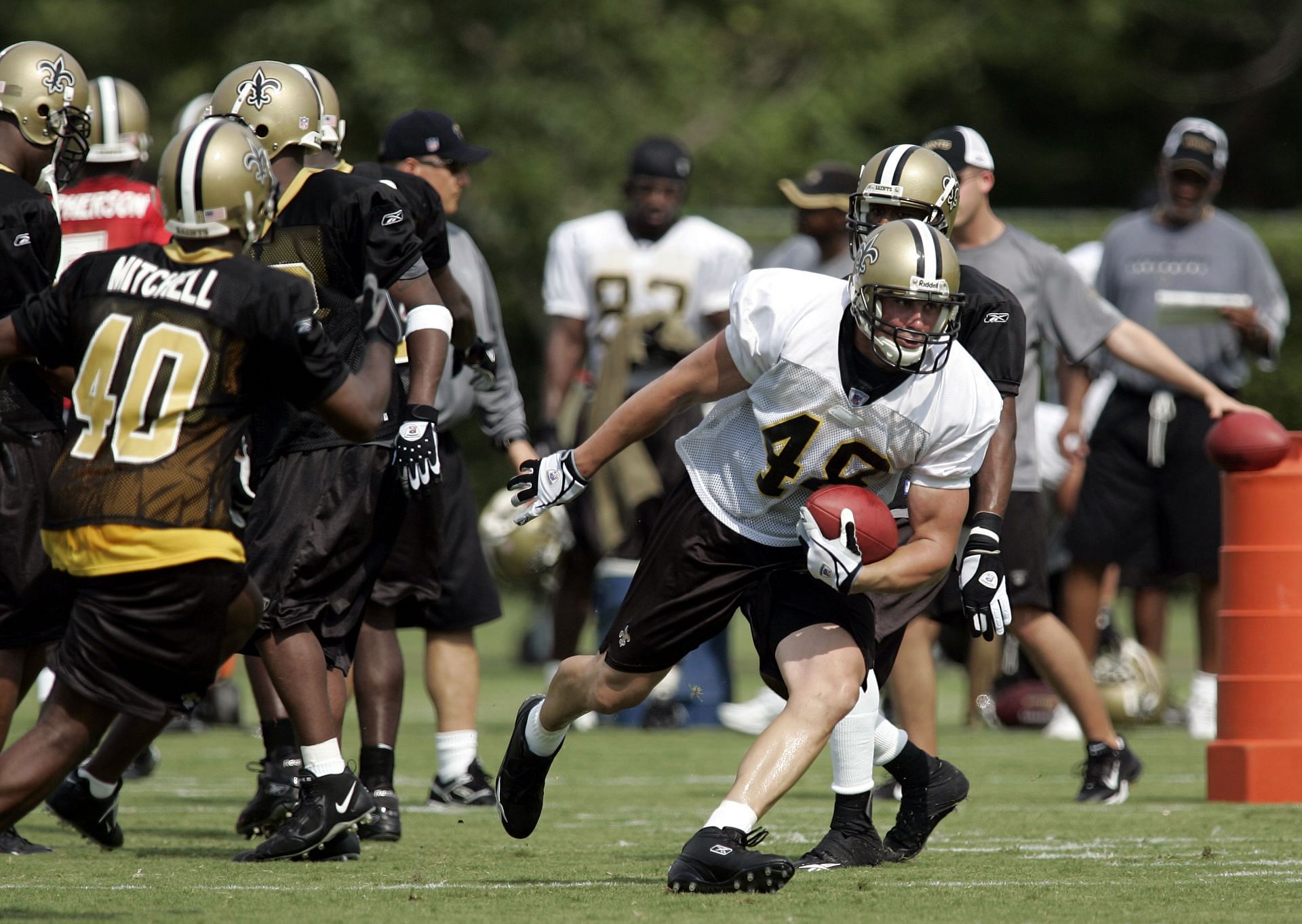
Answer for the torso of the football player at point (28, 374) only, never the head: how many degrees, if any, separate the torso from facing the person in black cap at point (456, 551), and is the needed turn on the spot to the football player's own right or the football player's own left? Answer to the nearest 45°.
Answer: approximately 45° to the football player's own left

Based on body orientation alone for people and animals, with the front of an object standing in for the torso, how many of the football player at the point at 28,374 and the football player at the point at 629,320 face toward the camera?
1

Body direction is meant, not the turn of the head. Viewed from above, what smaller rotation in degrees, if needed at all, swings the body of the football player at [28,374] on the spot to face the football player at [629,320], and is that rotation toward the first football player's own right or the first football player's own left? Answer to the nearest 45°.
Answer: approximately 45° to the first football player's own left

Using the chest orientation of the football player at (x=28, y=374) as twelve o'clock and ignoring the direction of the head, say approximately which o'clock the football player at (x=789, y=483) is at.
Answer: the football player at (x=789, y=483) is roughly at 1 o'clock from the football player at (x=28, y=374).

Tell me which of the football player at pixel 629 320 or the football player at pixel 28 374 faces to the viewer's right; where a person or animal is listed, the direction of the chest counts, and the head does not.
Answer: the football player at pixel 28 374

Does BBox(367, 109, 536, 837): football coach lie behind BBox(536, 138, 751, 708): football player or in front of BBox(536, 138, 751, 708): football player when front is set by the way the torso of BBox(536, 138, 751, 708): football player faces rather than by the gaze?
in front

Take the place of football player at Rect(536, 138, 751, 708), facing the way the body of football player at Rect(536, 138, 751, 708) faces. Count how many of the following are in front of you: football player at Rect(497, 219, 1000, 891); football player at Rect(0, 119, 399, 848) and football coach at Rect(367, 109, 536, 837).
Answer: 3

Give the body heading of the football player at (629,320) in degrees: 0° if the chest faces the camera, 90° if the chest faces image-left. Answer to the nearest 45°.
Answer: approximately 0°

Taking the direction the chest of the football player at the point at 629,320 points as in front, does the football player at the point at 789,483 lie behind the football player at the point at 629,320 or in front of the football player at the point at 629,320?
in front

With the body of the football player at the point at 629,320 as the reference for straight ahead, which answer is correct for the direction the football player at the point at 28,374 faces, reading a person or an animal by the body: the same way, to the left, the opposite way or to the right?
to the left

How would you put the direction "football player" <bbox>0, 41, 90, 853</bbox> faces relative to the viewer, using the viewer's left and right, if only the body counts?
facing to the right of the viewer

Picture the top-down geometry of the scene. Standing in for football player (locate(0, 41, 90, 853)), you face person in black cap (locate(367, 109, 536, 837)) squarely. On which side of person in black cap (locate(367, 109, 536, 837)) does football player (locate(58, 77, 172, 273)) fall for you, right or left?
left

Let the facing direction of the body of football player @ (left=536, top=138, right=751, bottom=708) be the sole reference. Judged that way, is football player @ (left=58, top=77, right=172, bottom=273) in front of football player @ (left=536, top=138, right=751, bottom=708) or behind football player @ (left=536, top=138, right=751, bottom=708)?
in front

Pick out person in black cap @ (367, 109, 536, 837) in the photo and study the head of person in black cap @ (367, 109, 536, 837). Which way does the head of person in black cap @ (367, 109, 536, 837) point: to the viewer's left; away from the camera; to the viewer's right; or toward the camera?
to the viewer's right

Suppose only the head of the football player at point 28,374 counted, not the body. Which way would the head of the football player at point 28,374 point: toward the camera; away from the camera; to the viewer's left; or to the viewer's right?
to the viewer's right

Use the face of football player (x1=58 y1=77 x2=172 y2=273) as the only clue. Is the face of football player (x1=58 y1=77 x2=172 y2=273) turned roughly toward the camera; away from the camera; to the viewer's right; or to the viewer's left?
away from the camera
